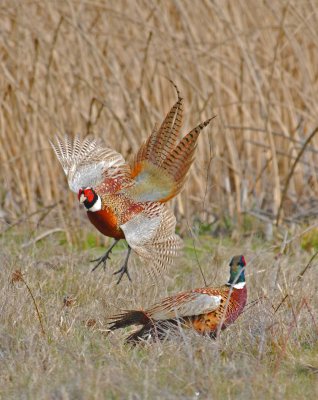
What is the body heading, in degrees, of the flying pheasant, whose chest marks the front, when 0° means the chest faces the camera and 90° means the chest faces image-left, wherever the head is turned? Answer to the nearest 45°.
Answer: approximately 45°

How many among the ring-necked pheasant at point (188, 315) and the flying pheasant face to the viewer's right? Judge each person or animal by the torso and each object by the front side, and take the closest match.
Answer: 1

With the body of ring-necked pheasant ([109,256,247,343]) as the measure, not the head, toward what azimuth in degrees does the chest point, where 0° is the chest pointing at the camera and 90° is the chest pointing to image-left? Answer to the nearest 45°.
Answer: approximately 270°

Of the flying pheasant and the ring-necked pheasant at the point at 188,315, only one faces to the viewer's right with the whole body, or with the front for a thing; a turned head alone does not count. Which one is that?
the ring-necked pheasant

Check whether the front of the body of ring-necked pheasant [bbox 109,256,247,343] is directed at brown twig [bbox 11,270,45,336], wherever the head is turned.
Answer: no

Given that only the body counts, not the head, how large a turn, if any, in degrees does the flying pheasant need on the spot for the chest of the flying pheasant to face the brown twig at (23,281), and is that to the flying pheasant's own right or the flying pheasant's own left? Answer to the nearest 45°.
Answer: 0° — it already faces it

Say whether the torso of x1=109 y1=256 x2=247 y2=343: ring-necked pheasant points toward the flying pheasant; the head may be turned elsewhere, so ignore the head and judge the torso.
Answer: no

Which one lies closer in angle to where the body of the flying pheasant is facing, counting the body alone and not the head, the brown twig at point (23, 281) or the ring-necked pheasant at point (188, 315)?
the brown twig
